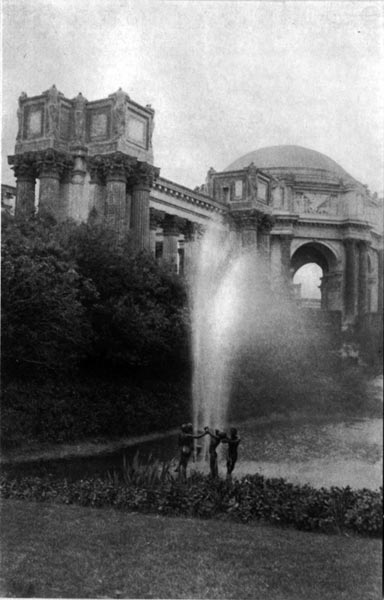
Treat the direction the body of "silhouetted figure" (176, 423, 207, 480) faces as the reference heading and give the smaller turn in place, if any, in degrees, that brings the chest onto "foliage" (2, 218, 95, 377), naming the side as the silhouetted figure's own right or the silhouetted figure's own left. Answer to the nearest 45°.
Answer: approximately 135° to the silhouetted figure's own left

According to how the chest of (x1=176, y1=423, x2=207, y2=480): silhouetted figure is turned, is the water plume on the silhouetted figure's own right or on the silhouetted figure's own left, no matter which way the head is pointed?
on the silhouetted figure's own left

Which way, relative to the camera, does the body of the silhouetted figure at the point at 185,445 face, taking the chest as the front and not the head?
to the viewer's right

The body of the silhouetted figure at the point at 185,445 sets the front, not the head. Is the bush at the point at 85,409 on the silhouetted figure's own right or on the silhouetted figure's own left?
on the silhouetted figure's own left

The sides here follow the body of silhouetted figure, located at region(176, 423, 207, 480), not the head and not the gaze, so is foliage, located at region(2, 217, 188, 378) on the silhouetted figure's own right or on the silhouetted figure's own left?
on the silhouetted figure's own left

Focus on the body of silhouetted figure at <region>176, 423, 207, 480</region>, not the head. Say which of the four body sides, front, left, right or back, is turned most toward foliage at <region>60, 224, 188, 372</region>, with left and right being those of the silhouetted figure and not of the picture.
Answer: left

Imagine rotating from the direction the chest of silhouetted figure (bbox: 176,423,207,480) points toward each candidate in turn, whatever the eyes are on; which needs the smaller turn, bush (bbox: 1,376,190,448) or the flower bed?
the flower bed

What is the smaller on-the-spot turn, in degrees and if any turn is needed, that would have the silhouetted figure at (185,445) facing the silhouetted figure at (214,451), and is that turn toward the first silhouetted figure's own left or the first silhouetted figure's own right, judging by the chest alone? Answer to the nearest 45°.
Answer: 0° — they already face them
